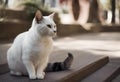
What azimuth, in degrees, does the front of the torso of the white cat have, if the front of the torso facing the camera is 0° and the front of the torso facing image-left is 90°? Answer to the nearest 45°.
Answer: approximately 315°

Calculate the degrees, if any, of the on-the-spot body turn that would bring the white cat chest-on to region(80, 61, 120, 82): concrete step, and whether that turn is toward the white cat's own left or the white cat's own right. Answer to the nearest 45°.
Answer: approximately 90° to the white cat's own left
